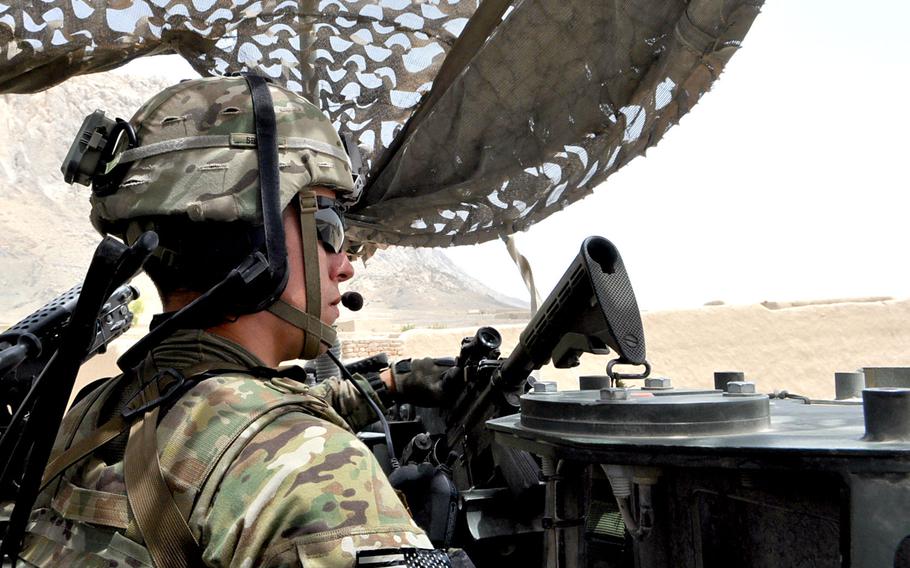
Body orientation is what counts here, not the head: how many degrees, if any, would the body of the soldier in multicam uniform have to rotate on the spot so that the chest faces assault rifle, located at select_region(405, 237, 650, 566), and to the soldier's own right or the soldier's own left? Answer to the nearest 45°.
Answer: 0° — they already face it

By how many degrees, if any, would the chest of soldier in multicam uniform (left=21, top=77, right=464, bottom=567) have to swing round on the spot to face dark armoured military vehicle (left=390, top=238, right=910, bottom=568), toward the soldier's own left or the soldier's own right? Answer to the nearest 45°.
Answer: approximately 45° to the soldier's own right

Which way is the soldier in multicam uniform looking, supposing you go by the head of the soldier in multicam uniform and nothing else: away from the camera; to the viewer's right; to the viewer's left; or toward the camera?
to the viewer's right

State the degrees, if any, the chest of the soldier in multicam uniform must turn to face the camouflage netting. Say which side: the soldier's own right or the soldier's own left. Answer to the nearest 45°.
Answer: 0° — they already face it

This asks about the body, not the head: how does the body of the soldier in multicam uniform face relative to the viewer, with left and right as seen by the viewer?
facing away from the viewer and to the right of the viewer

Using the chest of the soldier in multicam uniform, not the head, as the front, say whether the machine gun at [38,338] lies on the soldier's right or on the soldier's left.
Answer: on the soldier's left
